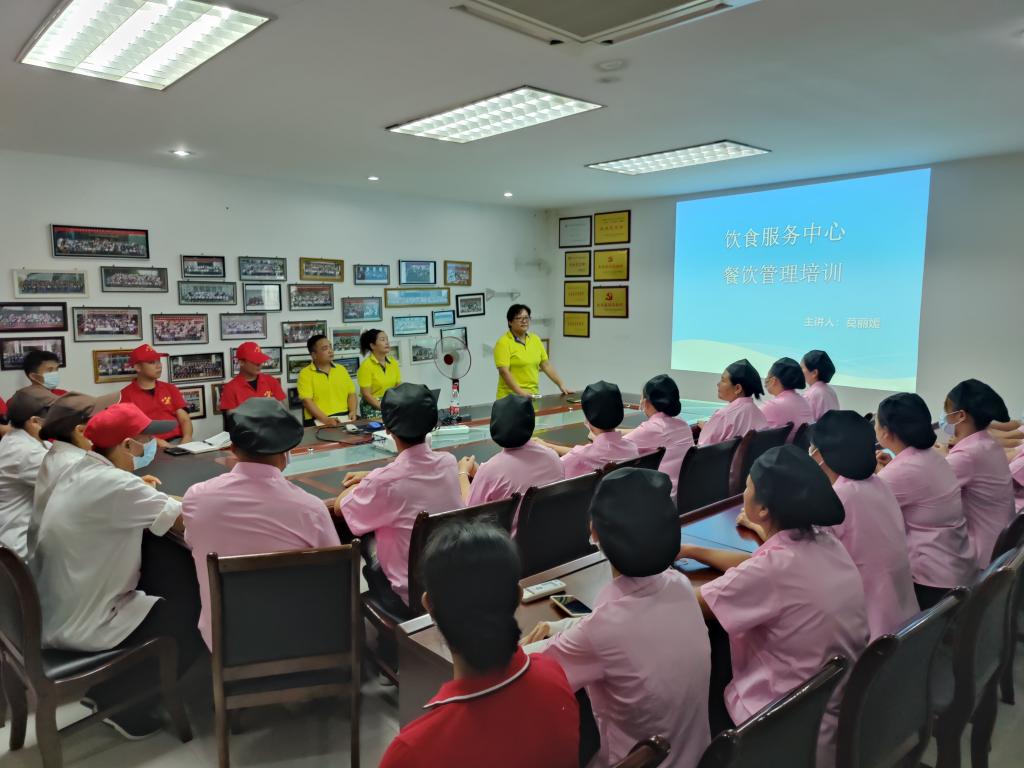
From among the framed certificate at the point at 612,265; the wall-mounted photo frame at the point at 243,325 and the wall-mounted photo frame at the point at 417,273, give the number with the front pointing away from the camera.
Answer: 0

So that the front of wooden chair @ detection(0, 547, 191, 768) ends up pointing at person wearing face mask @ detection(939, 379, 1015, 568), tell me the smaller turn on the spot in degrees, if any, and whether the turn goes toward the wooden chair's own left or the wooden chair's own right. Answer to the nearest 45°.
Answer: approximately 45° to the wooden chair's own right

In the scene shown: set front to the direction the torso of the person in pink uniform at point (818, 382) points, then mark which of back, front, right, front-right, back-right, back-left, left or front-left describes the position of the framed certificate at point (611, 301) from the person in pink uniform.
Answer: front

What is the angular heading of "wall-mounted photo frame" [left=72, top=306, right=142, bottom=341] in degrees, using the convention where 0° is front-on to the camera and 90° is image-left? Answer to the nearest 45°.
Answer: approximately 0°

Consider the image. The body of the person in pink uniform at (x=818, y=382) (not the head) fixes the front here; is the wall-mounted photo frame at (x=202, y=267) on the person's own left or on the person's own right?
on the person's own left

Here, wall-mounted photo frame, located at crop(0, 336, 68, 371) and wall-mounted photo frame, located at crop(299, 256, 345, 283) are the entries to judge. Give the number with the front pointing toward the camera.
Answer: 2

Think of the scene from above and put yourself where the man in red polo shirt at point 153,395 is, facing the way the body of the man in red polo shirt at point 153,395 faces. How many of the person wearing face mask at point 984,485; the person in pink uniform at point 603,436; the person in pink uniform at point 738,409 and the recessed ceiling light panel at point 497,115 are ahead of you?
4

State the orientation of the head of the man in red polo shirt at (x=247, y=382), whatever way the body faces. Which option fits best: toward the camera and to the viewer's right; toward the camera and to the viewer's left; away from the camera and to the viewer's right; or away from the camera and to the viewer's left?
toward the camera and to the viewer's right

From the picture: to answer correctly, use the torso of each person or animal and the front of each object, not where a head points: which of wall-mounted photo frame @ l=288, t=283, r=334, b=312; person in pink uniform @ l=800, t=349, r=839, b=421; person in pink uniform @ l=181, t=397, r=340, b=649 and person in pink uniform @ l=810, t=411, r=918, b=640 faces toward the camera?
the wall-mounted photo frame

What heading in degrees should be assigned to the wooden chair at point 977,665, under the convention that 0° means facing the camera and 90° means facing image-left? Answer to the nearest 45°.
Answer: approximately 135°

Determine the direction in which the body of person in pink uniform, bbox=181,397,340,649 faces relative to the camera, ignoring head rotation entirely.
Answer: away from the camera

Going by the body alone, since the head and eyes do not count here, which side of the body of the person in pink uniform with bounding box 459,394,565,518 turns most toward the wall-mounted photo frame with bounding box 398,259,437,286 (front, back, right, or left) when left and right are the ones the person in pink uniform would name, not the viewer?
front

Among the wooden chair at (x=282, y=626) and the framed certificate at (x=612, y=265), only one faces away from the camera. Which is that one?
the wooden chair

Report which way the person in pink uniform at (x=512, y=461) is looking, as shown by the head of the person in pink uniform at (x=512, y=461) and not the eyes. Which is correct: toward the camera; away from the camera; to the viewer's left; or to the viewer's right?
away from the camera

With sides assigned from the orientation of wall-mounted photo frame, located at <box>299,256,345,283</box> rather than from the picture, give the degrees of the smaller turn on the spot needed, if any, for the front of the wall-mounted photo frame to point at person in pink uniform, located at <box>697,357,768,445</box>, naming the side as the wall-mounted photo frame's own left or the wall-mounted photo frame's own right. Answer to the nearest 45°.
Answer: approximately 45° to the wall-mounted photo frame's own left

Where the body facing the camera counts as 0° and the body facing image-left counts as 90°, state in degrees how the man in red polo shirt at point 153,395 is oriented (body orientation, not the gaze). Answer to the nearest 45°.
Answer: approximately 315°

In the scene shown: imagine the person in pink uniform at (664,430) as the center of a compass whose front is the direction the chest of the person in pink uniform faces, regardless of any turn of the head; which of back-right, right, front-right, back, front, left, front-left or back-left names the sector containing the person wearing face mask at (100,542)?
left

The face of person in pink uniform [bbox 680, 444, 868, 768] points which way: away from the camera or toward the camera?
away from the camera

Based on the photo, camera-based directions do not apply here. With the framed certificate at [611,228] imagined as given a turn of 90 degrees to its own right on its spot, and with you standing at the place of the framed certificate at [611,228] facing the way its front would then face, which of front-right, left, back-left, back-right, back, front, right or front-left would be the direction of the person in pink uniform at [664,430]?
back-left

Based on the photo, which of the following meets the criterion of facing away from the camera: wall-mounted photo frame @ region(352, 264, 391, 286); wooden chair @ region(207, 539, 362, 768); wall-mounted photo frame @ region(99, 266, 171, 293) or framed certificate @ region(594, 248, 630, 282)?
the wooden chair
